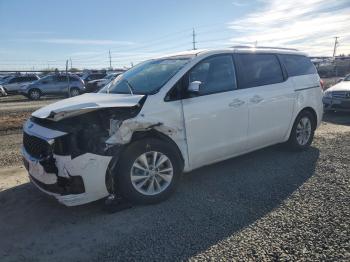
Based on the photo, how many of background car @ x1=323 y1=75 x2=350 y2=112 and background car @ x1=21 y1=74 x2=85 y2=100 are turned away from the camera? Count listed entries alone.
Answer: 0

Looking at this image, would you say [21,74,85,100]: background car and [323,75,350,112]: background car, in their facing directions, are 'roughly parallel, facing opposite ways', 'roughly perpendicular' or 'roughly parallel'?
roughly parallel

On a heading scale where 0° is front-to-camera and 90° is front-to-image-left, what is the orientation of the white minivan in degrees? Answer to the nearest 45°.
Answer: approximately 45°

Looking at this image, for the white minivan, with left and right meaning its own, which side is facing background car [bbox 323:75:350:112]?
back

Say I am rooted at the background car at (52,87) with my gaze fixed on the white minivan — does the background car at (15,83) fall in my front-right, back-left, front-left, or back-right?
back-right

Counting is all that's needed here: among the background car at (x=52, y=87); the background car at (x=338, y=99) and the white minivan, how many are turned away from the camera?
0

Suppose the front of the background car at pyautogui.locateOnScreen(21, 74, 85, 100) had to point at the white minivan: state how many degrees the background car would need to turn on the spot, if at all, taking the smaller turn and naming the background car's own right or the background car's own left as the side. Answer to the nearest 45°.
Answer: approximately 90° to the background car's own left

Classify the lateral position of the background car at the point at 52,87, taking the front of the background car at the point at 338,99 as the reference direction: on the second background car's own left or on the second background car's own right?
on the second background car's own right

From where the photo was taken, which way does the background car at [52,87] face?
to the viewer's left

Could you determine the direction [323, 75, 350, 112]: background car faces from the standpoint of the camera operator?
facing the viewer and to the left of the viewer
